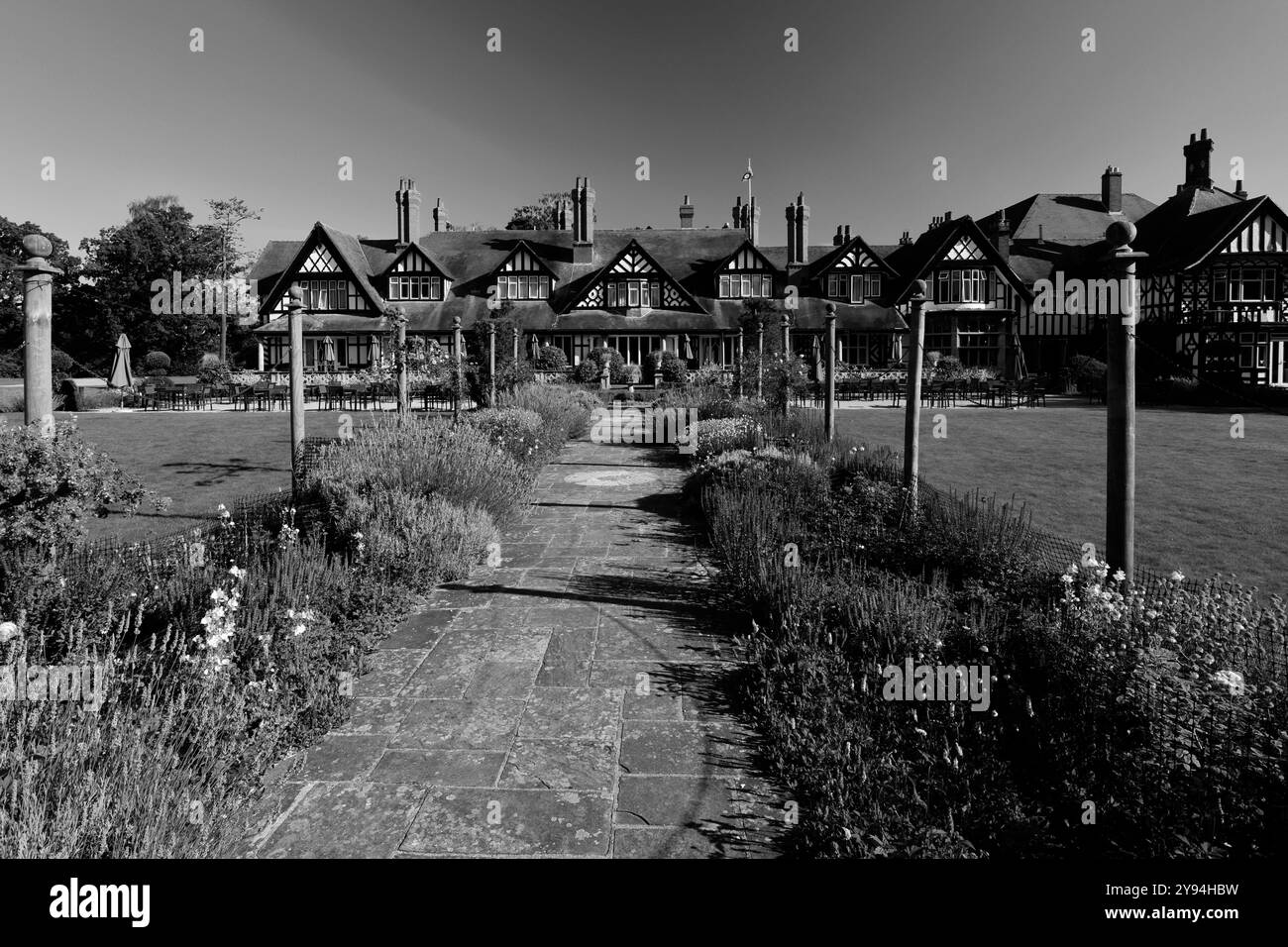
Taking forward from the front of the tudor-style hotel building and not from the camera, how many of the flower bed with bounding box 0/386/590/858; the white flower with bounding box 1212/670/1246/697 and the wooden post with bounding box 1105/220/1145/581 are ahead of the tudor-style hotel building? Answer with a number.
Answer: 3

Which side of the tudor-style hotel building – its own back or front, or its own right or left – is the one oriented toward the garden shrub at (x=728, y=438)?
front

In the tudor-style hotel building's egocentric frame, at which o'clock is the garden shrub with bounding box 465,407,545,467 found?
The garden shrub is roughly at 12 o'clock from the tudor-style hotel building.

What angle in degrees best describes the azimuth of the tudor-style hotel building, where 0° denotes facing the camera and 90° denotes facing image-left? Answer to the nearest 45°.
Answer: approximately 0°

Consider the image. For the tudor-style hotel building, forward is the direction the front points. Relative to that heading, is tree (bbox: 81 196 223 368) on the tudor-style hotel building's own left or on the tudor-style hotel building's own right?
on the tudor-style hotel building's own right

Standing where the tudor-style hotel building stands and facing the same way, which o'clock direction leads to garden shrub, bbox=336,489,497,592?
The garden shrub is roughly at 12 o'clock from the tudor-style hotel building.

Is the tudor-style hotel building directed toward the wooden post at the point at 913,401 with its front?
yes

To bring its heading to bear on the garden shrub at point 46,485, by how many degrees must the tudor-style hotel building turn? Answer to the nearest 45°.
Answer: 0° — it already faces it

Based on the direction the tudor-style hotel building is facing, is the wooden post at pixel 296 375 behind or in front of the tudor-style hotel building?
in front

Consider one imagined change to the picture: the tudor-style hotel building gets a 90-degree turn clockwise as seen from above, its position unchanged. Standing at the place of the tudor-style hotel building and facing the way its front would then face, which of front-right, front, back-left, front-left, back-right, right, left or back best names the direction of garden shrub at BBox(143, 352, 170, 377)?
front

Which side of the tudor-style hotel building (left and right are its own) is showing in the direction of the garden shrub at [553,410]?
front
